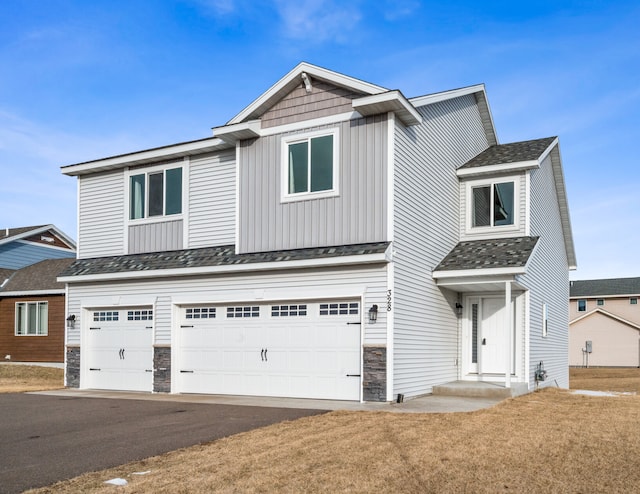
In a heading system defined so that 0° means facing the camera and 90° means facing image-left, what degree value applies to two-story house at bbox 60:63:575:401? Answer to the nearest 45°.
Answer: approximately 45°

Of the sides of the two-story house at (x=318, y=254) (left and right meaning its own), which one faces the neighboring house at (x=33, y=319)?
right

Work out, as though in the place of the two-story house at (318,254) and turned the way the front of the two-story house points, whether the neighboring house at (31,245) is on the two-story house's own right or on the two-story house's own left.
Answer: on the two-story house's own right
